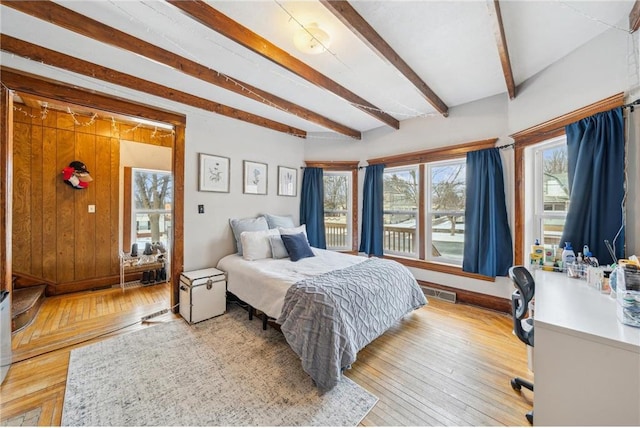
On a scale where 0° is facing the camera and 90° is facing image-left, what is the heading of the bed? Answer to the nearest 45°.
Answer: approximately 315°

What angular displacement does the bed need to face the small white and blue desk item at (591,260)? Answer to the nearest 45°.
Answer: approximately 45° to its left

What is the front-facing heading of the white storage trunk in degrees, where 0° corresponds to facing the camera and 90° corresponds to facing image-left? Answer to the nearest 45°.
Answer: approximately 315°

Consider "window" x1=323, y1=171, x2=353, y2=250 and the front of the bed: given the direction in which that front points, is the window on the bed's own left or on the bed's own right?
on the bed's own left
